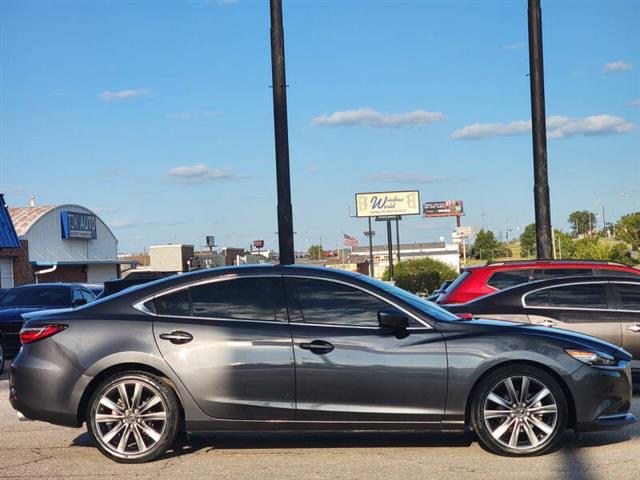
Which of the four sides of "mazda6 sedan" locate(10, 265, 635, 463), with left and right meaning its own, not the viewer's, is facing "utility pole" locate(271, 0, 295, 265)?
left

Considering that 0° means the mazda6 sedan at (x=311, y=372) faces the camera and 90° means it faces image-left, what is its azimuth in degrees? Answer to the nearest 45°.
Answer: approximately 270°

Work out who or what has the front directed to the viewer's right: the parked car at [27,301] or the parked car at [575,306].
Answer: the parked car at [575,306]

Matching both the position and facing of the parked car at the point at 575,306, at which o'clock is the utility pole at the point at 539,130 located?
The utility pole is roughly at 9 o'clock from the parked car.

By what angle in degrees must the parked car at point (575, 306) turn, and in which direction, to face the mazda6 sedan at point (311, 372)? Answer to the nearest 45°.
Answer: approximately 135° to its right

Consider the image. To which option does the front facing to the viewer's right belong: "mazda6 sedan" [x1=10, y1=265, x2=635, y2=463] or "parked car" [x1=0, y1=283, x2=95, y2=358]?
the mazda6 sedan

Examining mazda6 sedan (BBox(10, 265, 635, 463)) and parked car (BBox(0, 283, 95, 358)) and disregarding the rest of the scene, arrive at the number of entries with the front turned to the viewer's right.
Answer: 1

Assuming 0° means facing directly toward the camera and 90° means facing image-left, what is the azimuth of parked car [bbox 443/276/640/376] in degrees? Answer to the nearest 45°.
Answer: approximately 270°

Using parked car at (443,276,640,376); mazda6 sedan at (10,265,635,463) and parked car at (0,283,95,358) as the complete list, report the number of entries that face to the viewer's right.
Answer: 2
